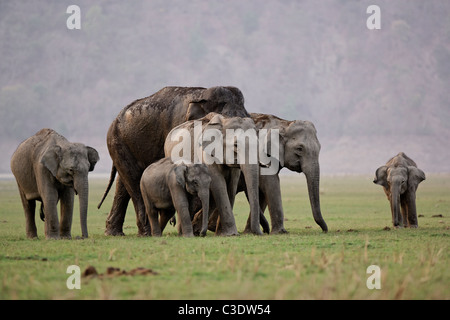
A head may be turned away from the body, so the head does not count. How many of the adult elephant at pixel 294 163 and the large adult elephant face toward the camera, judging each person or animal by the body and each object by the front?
0

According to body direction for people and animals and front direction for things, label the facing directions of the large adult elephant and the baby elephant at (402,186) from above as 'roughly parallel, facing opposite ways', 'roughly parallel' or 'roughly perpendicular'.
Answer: roughly perpendicular

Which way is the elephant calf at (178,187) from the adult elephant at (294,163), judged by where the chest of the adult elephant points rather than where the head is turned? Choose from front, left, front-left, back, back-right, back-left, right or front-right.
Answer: back-right

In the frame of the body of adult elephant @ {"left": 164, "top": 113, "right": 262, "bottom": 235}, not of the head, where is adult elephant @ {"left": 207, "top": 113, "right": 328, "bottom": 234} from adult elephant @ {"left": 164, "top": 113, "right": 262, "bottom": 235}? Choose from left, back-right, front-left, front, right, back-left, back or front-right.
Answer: left

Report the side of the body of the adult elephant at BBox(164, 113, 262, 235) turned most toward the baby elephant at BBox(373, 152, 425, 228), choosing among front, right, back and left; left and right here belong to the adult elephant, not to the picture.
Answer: left

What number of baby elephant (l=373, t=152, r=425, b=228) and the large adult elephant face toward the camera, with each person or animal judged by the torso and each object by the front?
1

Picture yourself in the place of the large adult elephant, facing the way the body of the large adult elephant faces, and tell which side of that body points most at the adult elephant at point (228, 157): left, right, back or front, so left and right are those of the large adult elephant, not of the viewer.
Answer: right

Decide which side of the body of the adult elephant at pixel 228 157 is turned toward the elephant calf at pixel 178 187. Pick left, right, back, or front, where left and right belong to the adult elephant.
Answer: right

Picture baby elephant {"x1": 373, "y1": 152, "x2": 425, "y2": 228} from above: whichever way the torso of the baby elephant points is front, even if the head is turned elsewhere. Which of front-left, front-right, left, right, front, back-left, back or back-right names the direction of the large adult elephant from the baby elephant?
right

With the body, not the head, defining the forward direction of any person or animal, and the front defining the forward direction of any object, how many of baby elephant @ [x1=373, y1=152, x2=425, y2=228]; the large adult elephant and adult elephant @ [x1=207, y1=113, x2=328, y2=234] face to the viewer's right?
2

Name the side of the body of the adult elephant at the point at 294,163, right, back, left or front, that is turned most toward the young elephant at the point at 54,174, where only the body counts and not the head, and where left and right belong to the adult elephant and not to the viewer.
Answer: back

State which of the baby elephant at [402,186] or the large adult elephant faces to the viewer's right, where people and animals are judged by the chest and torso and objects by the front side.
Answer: the large adult elephant

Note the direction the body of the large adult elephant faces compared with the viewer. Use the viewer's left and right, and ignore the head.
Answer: facing to the right of the viewer

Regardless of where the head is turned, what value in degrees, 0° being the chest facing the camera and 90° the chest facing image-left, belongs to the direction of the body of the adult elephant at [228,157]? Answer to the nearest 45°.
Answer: approximately 315°
